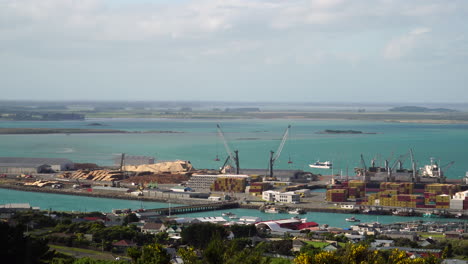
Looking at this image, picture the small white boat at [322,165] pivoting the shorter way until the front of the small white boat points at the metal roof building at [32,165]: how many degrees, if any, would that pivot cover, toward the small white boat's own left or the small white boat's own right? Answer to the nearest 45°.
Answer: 0° — it already faces it

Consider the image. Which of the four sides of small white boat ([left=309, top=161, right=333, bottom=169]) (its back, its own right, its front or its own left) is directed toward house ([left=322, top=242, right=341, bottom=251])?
left

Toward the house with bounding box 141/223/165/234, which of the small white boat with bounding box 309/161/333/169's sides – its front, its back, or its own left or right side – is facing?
left

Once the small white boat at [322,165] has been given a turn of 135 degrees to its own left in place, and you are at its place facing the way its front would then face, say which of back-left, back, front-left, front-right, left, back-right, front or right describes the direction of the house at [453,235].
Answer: front-right

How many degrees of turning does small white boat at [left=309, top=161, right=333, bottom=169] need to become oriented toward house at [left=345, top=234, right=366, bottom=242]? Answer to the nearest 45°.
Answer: approximately 90° to its left

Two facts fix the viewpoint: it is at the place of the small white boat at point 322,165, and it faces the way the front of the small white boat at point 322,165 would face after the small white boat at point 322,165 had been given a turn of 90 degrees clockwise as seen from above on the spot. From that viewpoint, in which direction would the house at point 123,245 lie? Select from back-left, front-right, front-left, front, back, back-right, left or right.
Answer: back

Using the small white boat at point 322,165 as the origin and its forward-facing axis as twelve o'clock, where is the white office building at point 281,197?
The white office building is roughly at 9 o'clock from the small white boat.

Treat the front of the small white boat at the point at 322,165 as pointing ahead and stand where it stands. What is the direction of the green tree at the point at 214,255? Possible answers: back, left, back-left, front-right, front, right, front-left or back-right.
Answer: left

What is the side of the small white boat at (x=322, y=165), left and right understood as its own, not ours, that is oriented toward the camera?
left

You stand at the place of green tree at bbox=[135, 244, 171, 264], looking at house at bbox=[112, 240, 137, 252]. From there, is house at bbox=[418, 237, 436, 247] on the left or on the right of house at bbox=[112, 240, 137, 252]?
right

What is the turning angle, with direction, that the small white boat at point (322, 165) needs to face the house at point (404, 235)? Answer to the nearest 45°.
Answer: approximately 90° to its left
